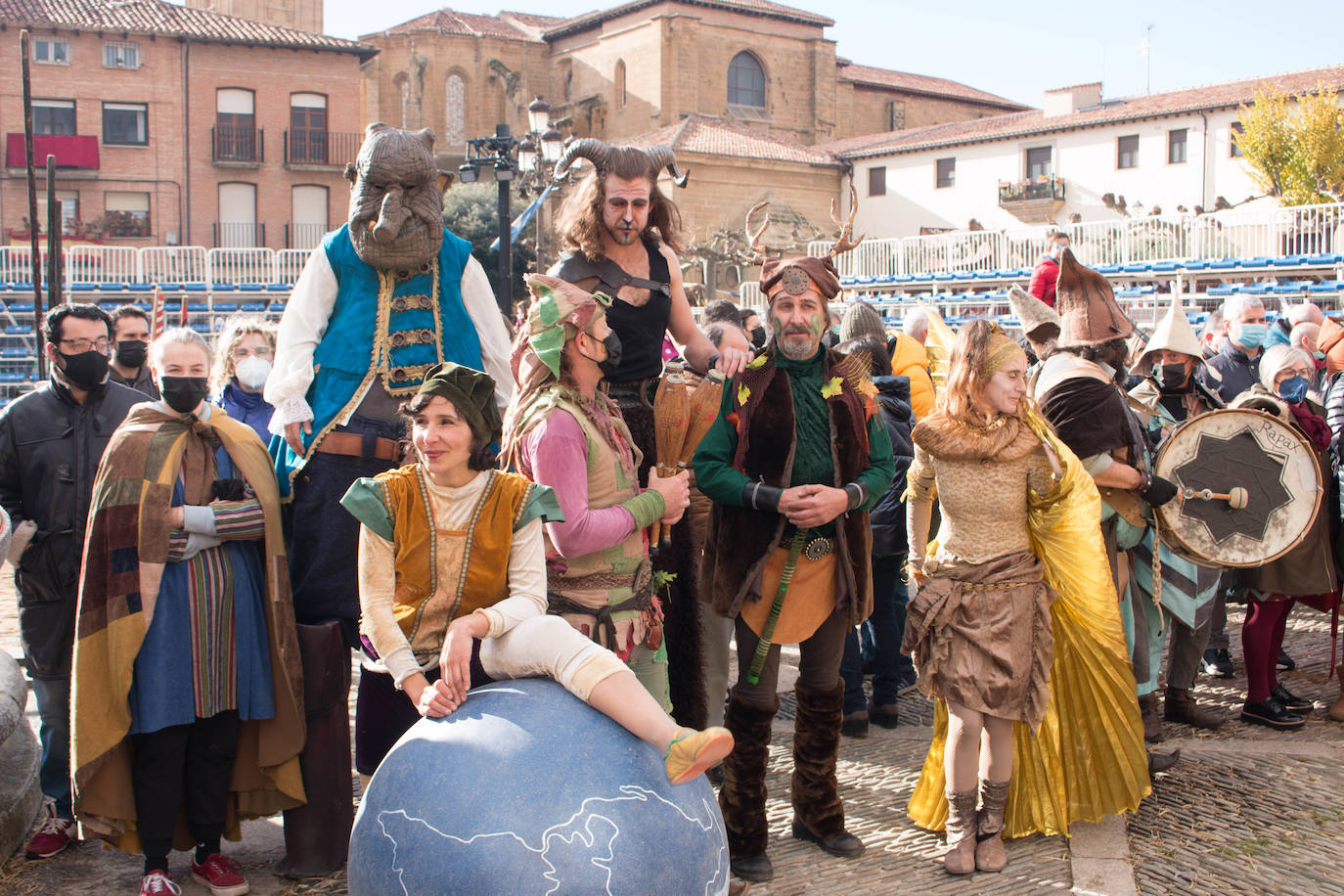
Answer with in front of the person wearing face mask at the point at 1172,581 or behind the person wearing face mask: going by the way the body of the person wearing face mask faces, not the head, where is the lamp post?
behind

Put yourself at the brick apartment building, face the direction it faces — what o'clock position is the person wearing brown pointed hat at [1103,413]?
The person wearing brown pointed hat is roughly at 12 o'clock from the brick apartment building.

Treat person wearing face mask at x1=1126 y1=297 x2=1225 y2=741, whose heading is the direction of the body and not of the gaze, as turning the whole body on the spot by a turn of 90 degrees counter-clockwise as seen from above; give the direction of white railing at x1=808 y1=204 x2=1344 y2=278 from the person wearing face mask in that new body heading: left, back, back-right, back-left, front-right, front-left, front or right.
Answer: left

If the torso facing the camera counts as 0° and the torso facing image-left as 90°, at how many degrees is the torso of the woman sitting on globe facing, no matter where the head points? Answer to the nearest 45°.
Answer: approximately 0°

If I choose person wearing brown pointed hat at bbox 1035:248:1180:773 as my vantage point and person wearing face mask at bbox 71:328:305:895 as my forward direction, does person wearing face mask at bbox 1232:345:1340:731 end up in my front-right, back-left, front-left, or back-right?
back-right

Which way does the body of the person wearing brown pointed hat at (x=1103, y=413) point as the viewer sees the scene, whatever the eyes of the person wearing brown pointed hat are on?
to the viewer's right

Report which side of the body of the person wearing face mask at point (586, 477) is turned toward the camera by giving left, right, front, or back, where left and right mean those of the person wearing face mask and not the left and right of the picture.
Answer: right

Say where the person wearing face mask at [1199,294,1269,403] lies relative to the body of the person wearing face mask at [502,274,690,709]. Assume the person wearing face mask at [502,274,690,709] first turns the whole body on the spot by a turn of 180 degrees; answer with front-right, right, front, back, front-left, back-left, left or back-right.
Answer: back-right

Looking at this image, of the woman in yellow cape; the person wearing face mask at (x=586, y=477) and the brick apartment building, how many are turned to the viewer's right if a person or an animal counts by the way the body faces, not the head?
1

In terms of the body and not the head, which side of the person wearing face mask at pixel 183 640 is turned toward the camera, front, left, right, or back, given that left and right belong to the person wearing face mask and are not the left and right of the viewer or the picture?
front

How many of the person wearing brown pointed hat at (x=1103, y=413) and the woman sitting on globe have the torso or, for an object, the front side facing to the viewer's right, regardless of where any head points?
1

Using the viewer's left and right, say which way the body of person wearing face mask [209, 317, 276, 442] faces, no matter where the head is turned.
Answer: facing the viewer

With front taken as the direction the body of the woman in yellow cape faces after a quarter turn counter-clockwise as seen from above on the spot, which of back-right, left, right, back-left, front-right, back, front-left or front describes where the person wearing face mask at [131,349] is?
back
